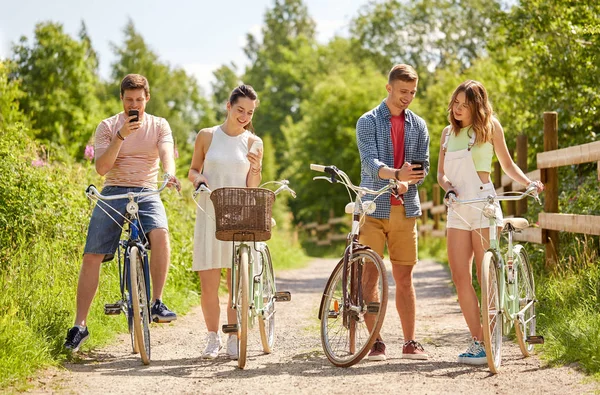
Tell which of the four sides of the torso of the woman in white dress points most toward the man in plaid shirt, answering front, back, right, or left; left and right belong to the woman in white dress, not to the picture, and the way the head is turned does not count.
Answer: left

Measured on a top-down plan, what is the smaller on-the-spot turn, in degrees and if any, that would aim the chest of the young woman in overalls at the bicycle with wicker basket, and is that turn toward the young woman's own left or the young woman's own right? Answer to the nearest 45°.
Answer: approximately 45° to the young woman's own right

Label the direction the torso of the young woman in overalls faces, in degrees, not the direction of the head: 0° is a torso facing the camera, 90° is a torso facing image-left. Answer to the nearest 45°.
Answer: approximately 45°

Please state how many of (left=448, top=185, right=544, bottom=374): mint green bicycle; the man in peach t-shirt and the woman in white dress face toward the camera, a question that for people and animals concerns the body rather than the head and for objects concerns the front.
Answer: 3

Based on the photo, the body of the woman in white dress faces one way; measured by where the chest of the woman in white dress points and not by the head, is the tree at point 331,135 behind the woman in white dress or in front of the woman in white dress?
behind

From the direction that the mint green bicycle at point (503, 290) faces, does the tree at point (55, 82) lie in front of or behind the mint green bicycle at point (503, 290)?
behind

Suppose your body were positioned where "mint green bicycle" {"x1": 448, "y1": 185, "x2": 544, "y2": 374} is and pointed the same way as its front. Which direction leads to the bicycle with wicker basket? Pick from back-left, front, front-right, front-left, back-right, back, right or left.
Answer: right

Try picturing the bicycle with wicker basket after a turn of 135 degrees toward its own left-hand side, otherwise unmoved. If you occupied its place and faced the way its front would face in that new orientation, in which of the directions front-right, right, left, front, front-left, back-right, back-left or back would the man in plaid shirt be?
front-right
